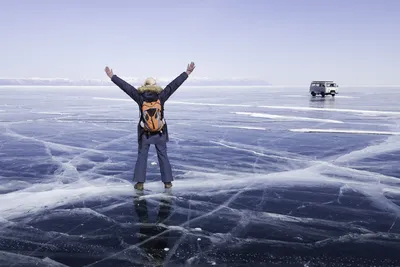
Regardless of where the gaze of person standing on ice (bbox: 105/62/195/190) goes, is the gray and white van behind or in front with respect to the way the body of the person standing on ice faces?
in front

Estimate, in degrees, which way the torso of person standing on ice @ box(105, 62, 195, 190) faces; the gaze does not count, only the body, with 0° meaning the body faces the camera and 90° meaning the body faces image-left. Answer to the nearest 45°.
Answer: approximately 180°
